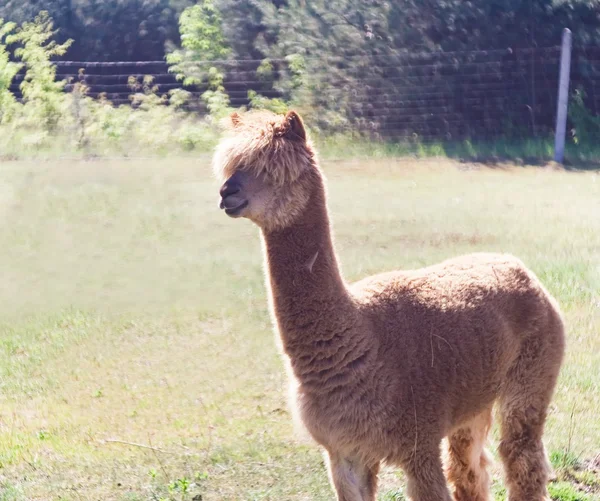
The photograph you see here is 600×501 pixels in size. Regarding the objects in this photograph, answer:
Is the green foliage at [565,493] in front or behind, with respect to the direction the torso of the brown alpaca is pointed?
behind

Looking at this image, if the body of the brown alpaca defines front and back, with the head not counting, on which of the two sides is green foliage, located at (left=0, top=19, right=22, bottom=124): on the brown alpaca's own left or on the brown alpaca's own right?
on the brown alpaca's own right

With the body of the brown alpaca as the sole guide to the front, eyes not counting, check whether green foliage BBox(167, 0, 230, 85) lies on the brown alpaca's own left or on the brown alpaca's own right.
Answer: on the brown alpaca's own right

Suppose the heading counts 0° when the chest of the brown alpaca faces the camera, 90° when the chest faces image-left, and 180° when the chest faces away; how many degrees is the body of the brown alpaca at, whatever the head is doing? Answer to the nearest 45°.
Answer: approximately 45°

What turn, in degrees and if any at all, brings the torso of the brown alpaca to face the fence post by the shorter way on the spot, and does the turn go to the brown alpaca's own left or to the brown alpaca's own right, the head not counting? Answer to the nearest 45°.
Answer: approximately 135° to the brown alpaca's own right

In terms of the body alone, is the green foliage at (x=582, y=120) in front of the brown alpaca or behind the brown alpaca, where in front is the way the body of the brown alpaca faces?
behind

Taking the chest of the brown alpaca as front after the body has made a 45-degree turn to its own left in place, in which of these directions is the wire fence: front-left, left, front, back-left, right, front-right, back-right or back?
back
